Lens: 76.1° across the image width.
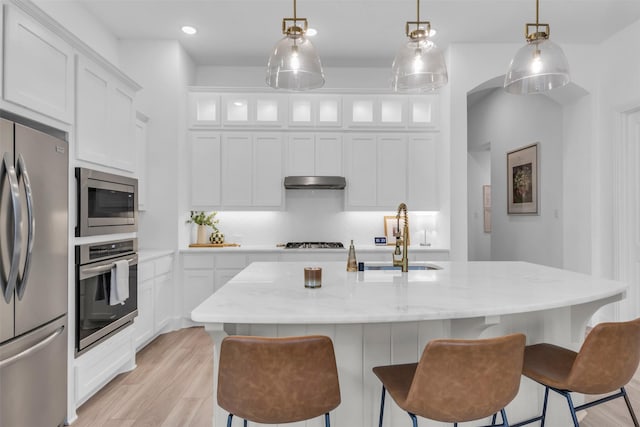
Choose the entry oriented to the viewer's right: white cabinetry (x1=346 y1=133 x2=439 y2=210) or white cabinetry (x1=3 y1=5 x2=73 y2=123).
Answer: white cabinetry (x1=3 y1=5 x2=73 y2=123)

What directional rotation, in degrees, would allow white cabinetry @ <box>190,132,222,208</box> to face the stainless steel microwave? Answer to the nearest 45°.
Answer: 0° — it already faces it

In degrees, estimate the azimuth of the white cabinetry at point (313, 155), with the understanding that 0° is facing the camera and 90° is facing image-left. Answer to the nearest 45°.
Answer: approximately 0°

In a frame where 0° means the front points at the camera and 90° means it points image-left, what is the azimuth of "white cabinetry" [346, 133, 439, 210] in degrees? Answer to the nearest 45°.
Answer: approximately 0°

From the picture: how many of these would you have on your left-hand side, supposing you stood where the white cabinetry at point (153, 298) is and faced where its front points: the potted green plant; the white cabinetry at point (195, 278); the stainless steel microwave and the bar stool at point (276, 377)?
2

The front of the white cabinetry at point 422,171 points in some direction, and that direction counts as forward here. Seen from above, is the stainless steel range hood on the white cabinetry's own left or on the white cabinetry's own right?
on the white cabinetry's own right

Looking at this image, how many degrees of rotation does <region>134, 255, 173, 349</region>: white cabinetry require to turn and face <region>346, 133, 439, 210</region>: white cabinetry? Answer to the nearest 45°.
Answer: approximately 45° to its left

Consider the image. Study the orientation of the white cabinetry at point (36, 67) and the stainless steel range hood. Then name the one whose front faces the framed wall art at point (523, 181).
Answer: the white cabinetry

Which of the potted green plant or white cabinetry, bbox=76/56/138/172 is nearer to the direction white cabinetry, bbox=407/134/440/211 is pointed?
the white cabinetry

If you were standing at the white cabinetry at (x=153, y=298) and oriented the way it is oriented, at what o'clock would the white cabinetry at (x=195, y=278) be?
the white cabinetry at (x=195, y=278) is roughly at 9 o'clock from the white cabinetry at (x=153, y=298).

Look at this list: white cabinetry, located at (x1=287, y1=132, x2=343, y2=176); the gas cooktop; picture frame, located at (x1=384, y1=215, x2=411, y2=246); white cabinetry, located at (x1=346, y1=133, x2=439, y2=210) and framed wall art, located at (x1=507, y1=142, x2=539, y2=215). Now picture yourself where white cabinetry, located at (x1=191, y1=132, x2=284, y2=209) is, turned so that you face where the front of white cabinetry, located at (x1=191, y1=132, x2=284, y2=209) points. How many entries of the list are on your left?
5

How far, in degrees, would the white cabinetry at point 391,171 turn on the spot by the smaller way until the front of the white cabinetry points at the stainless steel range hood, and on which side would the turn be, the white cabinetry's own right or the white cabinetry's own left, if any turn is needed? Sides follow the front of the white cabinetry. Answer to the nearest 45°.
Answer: approximately 90° to the white cabinetry's own right

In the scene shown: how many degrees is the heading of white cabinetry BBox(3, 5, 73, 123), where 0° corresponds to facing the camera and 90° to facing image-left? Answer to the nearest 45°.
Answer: approximately 270°
